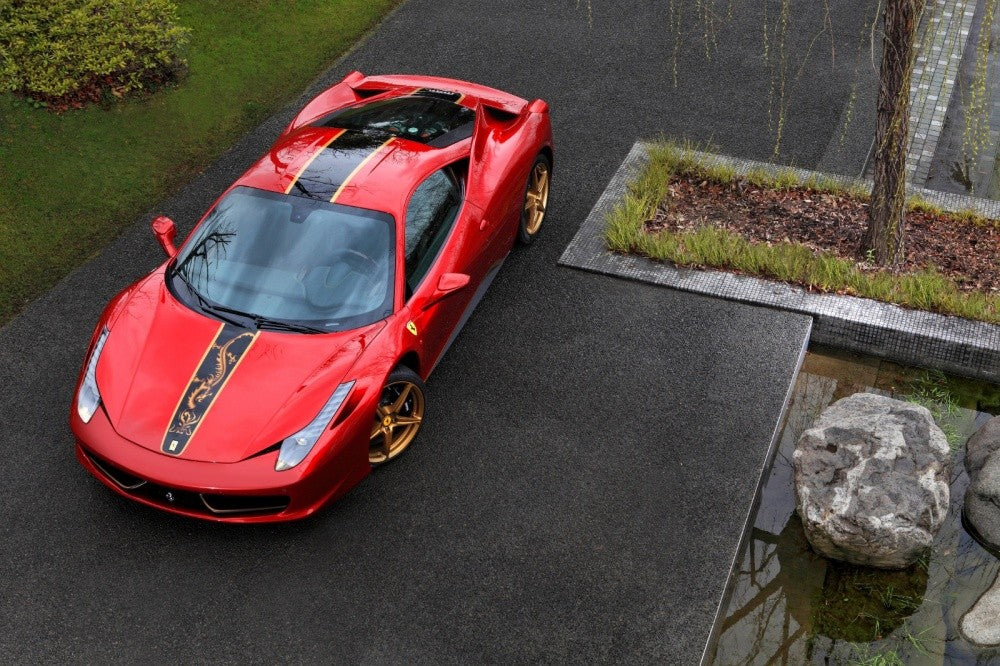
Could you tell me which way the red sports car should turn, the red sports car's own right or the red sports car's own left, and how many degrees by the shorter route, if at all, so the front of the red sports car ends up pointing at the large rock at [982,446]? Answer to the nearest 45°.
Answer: approximately 135° to the red sports car's own left

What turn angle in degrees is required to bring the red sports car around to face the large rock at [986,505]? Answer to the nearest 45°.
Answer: approximately 90° to its left

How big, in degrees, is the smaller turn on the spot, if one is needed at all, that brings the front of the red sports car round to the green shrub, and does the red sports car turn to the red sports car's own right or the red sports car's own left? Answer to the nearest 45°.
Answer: approximately 135° to the red sports car's own right

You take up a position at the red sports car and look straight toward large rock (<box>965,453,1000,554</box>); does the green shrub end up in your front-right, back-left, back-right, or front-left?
back-left

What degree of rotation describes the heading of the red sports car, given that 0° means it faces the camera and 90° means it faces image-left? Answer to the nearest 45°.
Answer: approximately 45°

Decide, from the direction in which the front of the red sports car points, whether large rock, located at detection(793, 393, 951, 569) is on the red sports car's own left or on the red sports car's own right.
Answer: on the red sports car's own left

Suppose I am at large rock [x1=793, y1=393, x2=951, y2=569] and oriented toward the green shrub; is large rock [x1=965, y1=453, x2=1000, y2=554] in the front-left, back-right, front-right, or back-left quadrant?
back-right
